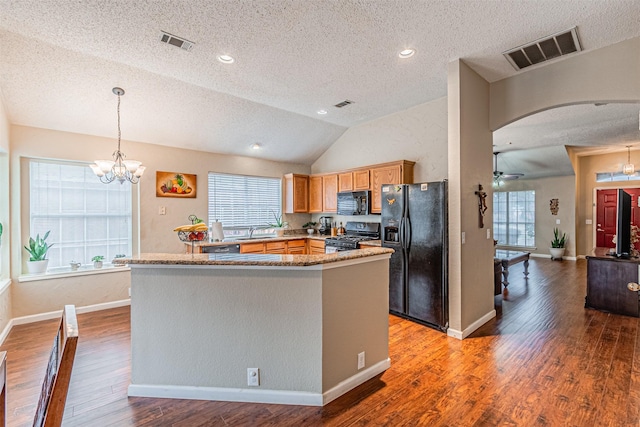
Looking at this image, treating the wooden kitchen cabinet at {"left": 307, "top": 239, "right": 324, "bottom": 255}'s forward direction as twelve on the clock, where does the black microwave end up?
The black microwave is roughly at 9 o'clock from the wooden kitchen cabinet.

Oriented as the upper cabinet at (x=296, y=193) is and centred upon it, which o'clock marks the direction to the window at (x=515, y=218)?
The window is roughly at 10 o'clock from the upper cabinet.

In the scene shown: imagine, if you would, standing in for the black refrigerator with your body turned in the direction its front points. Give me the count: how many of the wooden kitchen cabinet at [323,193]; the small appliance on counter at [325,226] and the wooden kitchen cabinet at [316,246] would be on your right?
3

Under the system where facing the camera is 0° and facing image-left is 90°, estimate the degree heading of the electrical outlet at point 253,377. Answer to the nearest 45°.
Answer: approximately 0°

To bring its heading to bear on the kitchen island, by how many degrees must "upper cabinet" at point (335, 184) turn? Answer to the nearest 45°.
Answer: approximately 45° to its left

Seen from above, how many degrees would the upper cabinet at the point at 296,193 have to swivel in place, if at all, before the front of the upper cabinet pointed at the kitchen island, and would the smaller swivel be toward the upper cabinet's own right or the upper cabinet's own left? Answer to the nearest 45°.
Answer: approximately 45° to the upper cabinet's own right

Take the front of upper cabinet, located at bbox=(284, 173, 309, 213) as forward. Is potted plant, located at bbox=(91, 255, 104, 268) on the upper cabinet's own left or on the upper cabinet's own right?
on the upper cabinet's own right

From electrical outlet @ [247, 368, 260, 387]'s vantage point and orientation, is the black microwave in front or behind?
behind

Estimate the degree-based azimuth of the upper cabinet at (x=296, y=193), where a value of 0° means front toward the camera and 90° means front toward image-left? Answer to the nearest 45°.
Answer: approximately 315°
